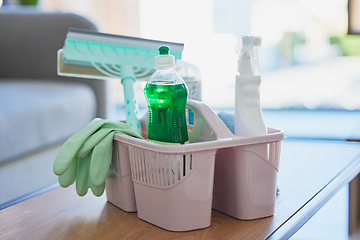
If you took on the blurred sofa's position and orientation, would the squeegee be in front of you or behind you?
in front

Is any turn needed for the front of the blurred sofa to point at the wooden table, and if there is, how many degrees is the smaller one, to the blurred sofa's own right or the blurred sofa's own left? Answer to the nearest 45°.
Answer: approximately 45° to the blurred sofa's own right

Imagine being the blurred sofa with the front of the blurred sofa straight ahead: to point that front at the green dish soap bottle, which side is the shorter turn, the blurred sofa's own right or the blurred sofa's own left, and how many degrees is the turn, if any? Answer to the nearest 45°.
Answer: approximately 45° to the blurred sofa's own right

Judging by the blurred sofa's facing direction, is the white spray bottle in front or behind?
in front

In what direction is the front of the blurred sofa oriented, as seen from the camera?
facing the viewer and to the right of the viewer

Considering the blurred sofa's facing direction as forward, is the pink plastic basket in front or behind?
in front
